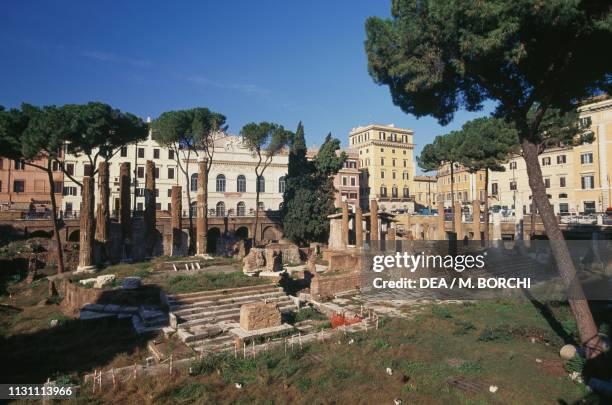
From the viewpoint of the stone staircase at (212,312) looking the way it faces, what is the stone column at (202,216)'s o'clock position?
The stone column is roughly at 6 o'clock from the stone staircase.

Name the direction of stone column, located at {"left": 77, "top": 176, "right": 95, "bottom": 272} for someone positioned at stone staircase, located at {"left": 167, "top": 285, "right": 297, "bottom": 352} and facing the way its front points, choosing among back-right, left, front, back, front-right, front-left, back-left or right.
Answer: back-right

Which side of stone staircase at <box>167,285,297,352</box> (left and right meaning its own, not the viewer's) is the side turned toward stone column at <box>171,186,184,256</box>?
back

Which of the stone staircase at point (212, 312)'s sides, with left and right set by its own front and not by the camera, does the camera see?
front

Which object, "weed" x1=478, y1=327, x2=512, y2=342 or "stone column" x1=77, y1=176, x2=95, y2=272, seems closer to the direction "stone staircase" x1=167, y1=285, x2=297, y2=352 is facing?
the weed

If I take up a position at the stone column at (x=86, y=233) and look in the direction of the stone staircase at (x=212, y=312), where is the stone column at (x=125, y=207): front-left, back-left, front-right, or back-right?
back-left

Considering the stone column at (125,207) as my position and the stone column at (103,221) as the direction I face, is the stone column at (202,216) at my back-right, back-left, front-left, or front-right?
back-left

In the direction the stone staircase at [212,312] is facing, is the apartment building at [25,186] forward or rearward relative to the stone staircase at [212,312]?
rearward

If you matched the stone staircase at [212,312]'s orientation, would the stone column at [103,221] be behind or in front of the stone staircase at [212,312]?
behind

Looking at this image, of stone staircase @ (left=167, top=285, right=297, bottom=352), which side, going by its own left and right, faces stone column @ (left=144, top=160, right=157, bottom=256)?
back

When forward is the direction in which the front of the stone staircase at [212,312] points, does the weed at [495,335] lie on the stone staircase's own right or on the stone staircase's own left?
on the stone staircase's own left
